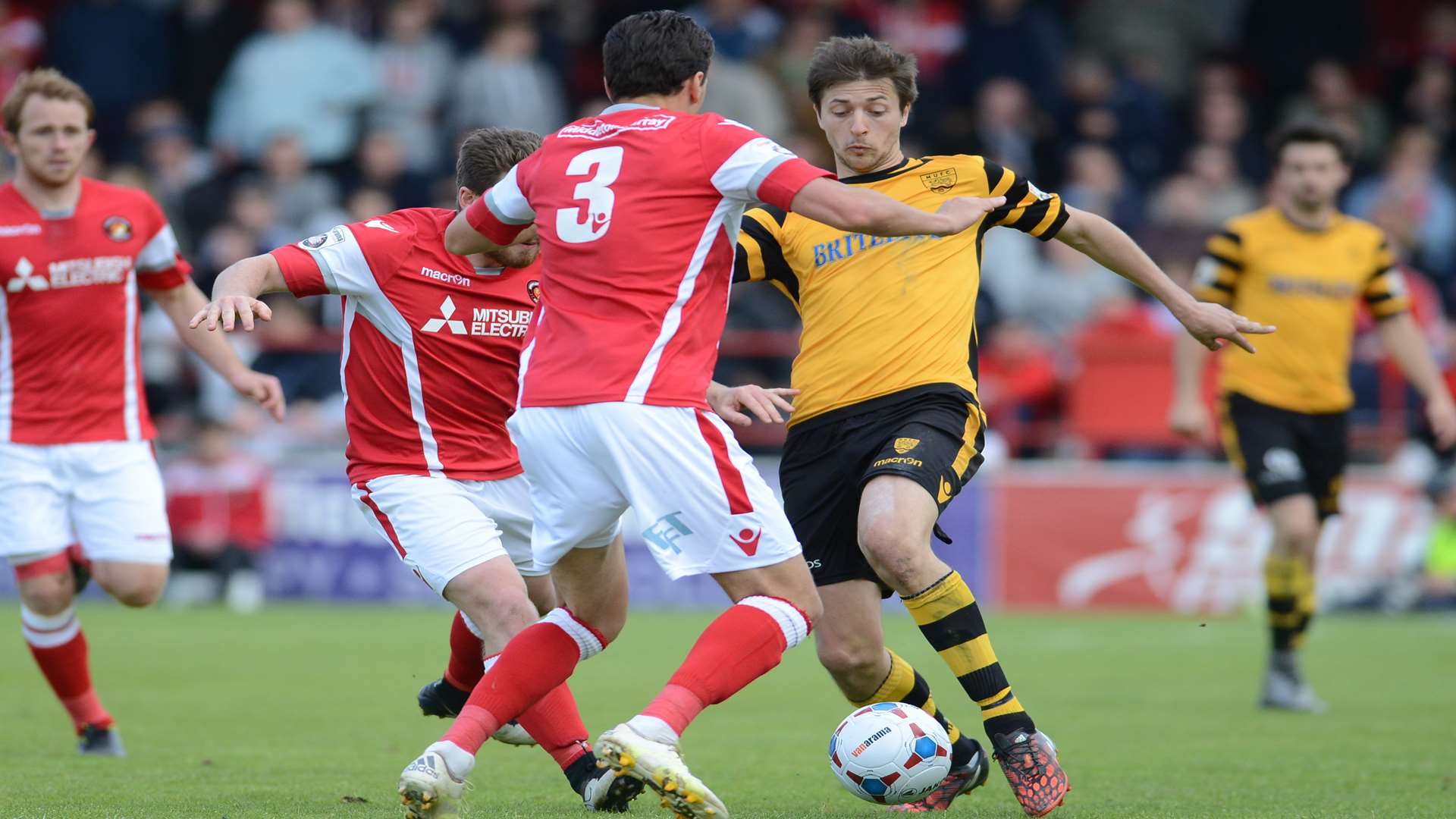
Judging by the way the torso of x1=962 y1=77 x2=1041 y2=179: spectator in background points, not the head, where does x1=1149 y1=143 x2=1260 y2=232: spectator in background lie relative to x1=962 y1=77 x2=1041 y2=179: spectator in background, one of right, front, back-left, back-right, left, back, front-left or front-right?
left

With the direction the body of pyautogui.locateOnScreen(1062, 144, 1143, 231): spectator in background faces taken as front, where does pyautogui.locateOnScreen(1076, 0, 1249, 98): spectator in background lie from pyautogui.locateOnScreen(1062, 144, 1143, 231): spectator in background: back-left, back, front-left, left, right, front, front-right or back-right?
back

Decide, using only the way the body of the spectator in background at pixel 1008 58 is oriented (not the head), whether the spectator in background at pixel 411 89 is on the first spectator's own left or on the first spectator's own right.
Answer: on the first spectator's own right

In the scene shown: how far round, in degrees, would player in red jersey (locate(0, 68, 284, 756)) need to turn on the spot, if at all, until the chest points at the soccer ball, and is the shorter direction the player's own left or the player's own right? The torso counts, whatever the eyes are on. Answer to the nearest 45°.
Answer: approximately 45° to the player's own left

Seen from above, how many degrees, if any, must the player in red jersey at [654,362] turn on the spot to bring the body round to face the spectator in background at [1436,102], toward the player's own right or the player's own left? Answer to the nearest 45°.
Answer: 0° — they already face them

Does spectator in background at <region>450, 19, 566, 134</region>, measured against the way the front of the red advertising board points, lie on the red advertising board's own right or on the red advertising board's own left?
on the red advertising board's own right

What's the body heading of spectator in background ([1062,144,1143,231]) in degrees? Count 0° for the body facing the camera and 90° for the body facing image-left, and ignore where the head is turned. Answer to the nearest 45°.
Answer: approximately 0°

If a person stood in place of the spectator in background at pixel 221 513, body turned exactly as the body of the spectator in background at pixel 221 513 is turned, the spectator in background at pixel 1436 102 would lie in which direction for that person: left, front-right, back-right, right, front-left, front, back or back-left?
left

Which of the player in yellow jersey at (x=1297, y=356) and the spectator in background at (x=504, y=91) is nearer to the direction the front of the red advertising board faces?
the player in yellow jersey

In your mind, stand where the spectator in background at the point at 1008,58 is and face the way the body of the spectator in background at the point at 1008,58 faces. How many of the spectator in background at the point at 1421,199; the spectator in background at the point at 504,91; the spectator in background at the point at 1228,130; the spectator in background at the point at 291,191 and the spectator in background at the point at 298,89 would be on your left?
2

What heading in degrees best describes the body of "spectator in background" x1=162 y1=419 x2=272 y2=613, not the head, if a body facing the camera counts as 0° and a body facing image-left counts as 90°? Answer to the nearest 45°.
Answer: approximately 0°
